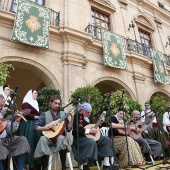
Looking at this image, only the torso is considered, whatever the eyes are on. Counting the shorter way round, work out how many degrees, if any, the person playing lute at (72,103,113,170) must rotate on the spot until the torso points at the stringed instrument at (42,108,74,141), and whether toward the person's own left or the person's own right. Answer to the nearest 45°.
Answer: approximately 90° to the person's own right

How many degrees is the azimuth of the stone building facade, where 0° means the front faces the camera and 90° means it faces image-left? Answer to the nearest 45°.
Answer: approximately 315°

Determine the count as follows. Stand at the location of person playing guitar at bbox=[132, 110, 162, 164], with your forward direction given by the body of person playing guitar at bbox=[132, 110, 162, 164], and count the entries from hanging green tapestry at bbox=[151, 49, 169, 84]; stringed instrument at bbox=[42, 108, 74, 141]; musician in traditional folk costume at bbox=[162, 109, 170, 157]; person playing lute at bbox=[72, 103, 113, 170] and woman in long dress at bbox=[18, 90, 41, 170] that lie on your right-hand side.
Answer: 3

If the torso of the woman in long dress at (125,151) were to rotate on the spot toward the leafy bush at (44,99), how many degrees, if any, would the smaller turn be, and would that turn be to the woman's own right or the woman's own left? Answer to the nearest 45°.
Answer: approximately 135° to the woman's own right

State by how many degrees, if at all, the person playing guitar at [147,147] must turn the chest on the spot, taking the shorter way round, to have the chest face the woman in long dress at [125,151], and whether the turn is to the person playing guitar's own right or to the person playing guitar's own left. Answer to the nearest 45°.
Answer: approximately 90° to the person playing guitar's own right

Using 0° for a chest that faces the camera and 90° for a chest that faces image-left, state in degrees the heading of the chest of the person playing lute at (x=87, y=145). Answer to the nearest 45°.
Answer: approximately 315°
